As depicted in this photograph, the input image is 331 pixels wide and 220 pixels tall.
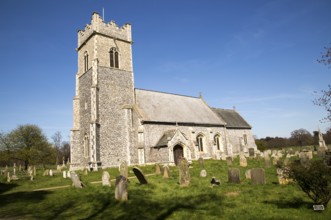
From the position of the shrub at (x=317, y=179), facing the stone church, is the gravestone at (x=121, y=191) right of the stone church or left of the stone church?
left

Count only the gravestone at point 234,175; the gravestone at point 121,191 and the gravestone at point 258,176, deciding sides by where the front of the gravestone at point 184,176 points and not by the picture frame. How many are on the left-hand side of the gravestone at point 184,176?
2

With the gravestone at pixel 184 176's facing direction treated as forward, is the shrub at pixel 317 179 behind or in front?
in front

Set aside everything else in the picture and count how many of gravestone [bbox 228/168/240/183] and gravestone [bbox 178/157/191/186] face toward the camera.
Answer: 2

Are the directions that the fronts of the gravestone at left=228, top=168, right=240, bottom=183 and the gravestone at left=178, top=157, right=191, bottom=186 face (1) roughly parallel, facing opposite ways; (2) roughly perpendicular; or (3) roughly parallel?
roughly parallel

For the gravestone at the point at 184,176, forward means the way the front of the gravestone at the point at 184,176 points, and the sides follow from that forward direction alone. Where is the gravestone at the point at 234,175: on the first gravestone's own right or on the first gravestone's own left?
on the first gravestone's own left

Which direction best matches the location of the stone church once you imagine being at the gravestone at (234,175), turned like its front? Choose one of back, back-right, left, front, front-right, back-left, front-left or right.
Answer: back-right

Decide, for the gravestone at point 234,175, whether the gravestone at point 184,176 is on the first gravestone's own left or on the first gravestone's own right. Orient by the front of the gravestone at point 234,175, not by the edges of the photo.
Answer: on the first gravestone's own right

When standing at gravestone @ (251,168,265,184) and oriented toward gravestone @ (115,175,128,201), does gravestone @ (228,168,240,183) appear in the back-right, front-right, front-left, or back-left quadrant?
front-right

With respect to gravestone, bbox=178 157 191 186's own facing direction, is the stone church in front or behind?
behind

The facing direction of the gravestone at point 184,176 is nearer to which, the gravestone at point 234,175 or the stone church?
the gravestone

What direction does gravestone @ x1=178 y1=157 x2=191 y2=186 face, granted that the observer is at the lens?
facing the viewer

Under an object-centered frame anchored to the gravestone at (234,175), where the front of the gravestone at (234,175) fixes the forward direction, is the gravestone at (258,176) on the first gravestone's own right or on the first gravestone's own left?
on the first gravestone's own left

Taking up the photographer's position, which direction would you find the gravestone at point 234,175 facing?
facing the viewer
